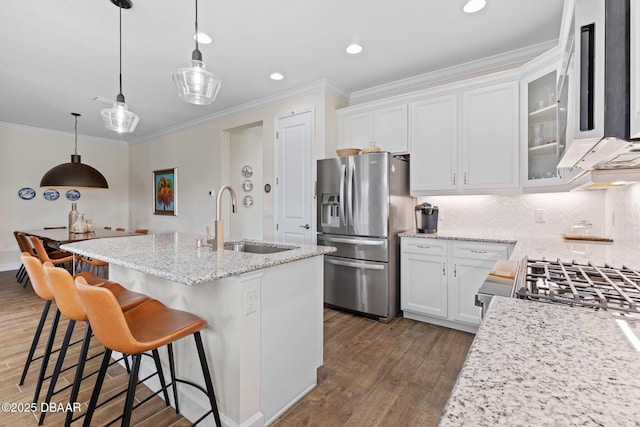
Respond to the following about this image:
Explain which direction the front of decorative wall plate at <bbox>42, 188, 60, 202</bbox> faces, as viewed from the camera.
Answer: facing the viewer

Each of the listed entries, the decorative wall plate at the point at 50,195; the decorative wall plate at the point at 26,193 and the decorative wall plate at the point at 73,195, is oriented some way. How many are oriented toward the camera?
3

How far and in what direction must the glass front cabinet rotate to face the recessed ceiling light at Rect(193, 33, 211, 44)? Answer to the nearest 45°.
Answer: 0° — it already faces it

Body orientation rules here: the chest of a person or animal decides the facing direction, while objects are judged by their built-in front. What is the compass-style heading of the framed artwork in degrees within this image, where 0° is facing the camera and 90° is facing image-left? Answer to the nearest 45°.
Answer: approximately 45°

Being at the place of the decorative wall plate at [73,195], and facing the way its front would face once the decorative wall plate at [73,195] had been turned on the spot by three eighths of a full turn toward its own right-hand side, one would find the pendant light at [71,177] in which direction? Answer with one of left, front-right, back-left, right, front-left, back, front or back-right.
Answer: back-left

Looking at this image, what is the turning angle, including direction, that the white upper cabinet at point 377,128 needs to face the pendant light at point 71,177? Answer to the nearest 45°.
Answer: approximately 45° to its right

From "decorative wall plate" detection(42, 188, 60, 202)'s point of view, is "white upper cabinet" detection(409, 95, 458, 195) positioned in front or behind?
in front

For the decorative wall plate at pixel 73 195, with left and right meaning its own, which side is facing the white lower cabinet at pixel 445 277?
front

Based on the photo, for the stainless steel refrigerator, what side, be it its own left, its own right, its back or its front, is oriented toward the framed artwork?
right

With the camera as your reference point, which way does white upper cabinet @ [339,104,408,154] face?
facing the viewer and to the left of the viewer

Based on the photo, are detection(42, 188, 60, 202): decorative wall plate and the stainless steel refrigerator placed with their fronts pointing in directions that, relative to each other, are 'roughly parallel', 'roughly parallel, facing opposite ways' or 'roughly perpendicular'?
roughly perpendicular

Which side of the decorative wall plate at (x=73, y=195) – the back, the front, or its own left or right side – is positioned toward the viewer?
front

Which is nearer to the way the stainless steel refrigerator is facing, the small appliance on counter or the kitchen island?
the kitchen island
